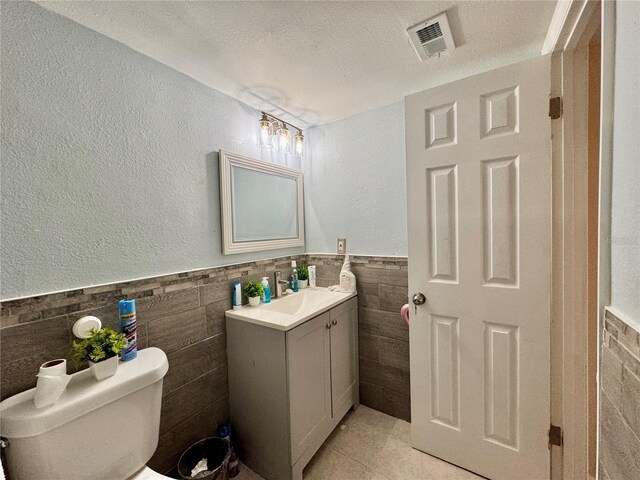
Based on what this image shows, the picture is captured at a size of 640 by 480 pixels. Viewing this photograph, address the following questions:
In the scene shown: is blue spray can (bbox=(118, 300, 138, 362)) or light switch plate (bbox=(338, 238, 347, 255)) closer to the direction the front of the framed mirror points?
the light switch plate

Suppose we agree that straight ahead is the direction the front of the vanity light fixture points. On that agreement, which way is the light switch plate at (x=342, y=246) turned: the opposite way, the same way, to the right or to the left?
to the right

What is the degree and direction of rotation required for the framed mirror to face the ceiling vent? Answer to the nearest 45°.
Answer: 0° — it already faces it

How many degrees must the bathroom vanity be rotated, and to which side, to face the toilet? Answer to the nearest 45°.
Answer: approximately 90° to its right

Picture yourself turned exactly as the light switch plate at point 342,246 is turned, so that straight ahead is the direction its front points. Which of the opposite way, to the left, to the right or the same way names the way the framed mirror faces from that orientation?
to the left

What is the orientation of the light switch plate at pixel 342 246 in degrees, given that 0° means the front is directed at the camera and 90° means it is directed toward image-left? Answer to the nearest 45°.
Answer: approximately 45°

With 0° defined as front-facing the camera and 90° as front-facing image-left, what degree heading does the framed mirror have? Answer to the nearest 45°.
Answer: approximately 315°

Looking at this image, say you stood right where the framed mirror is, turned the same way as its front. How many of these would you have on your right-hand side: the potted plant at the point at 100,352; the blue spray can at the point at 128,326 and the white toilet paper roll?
3

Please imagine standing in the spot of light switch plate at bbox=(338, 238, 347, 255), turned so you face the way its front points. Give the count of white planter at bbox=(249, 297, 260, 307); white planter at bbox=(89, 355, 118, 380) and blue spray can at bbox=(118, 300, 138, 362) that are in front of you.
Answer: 3

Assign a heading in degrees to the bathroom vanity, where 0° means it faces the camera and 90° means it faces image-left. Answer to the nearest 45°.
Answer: approximately 315°
